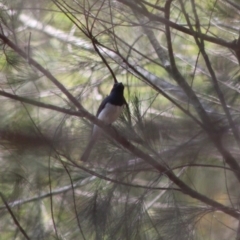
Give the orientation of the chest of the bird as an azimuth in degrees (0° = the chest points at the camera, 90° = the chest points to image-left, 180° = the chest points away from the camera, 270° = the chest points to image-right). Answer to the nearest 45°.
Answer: approximately 315°
